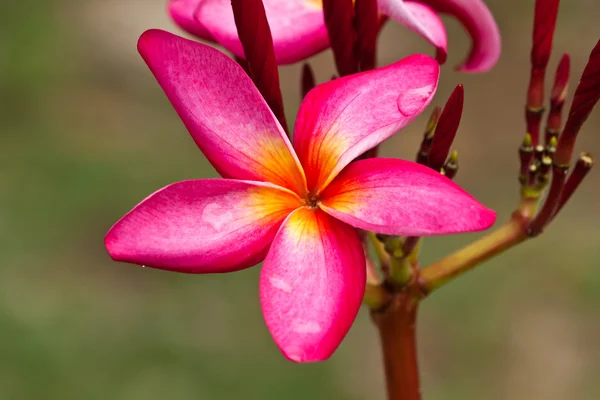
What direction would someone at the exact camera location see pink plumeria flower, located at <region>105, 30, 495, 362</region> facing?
facing the viewer
